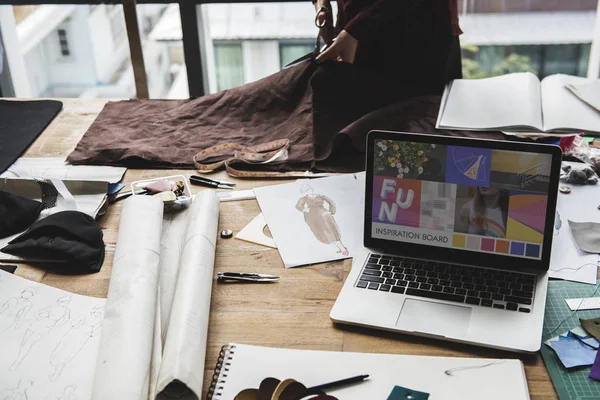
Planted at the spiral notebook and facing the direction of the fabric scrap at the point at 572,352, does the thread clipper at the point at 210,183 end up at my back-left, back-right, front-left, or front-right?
back-left

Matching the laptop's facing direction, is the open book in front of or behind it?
behind

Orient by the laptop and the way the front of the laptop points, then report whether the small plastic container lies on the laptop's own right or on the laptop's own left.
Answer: on the laptop's own right

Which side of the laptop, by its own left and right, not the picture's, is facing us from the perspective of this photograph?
front

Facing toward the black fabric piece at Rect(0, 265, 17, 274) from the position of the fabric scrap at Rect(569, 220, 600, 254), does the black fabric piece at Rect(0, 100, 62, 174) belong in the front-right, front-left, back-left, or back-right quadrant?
front-right

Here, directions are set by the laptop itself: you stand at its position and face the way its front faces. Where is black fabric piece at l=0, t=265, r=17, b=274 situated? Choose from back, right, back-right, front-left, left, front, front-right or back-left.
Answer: right

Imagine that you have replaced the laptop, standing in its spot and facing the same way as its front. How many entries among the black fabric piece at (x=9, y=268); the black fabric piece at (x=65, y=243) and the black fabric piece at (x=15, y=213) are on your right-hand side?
3

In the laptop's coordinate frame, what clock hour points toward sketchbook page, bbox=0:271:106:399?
The sketchbook page is roughly at 2 o'clock from the laptop.

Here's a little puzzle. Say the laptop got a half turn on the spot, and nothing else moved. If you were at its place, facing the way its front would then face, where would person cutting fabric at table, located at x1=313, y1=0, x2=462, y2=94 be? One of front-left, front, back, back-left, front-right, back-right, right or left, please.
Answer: front

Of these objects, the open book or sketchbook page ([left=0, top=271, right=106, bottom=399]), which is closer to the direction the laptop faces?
the sketchbook page
